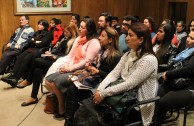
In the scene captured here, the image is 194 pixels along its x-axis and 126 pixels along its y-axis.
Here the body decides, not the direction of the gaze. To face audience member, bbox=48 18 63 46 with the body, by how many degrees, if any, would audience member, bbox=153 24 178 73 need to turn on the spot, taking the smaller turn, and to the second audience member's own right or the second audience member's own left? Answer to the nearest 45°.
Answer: approximately 45° to the second audience member's own right

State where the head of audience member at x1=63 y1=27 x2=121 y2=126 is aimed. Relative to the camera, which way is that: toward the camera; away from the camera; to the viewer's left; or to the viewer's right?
to the viewer's left

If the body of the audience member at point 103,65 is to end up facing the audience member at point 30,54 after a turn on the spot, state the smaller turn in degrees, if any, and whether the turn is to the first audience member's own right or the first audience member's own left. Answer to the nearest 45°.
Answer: approximately 45° to the first audience member's own right

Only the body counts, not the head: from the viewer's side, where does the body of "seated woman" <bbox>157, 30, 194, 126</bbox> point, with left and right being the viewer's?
facing to the left of the viewer

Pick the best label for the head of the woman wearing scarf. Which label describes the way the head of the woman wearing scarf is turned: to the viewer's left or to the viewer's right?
to the viewer's left

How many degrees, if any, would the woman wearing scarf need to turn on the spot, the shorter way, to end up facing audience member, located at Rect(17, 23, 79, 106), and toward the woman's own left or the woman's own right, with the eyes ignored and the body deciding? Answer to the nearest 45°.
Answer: approximately 90° to the woman's own right

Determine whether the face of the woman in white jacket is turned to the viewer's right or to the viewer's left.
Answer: to the viewer's left

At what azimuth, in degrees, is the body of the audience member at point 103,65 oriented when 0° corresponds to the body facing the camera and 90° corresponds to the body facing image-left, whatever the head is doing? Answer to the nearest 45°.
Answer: approximately 90°
